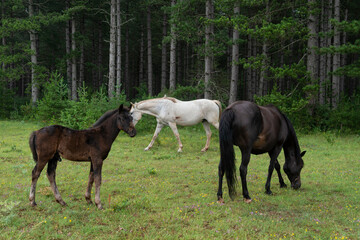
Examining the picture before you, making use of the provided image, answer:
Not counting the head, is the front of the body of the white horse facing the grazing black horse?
no

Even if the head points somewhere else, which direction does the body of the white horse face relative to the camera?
to the viewer's left

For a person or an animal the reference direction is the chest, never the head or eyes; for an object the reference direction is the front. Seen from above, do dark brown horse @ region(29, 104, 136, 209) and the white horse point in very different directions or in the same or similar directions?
very different directions

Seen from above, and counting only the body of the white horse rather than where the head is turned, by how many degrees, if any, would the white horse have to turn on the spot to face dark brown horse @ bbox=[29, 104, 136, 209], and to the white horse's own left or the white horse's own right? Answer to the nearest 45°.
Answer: approximately 90° to the white horse's own left

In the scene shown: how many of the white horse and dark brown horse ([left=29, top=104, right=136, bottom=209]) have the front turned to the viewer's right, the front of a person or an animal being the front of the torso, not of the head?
1

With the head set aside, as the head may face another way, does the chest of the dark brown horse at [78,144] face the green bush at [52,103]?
no

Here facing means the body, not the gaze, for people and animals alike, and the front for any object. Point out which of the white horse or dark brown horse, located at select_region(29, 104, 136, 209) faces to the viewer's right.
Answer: the dark brown horse

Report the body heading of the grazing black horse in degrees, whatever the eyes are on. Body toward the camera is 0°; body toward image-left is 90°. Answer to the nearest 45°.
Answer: approximately 225°

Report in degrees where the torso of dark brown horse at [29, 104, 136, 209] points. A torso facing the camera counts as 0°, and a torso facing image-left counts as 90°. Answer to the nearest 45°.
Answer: approximately 270°

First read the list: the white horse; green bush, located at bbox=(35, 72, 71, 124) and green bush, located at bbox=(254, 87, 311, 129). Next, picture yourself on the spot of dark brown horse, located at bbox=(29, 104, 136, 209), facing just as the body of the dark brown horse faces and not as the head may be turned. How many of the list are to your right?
0

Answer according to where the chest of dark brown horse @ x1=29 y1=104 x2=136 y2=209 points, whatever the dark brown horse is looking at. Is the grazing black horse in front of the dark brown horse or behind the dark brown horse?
in front

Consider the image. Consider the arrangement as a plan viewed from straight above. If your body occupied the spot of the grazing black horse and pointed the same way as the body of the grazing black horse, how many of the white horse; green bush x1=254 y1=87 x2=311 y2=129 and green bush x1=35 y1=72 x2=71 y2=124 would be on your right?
0

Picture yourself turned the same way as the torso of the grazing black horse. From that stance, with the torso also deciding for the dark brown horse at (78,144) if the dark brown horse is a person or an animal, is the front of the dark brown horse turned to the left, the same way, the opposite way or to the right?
the same way

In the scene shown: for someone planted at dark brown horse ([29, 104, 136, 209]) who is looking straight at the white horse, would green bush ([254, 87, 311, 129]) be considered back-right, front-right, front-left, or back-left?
front-right

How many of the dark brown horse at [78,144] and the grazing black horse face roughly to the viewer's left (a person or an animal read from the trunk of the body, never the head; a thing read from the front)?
0
